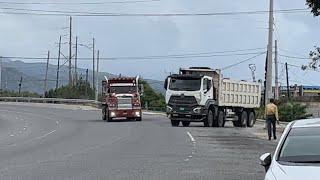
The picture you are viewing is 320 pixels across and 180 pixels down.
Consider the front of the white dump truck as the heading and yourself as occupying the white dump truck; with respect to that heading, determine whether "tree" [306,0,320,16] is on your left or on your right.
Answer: on your left

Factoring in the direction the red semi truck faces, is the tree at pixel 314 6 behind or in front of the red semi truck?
in front

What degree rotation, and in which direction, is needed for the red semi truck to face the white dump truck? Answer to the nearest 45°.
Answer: approximately 45° to its left

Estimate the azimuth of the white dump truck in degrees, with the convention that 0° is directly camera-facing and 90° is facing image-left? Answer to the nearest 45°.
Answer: approximately 45°

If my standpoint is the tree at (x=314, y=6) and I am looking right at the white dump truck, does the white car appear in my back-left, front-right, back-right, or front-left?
back-left

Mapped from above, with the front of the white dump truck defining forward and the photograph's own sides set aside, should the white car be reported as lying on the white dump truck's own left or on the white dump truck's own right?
on the white dump truck's own left

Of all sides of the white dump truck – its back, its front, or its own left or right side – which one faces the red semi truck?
right
